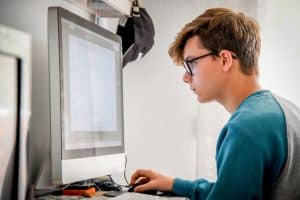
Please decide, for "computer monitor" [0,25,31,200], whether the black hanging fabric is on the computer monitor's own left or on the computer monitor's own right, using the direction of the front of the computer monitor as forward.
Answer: on the computer monitor's own left

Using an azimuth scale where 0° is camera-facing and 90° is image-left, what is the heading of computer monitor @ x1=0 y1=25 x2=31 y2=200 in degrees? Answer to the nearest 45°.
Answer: approximately 315°

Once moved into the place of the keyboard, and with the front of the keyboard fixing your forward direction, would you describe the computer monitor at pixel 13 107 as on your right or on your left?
on your right

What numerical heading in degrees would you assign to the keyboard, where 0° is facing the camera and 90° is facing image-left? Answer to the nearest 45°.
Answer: approximately 270°
